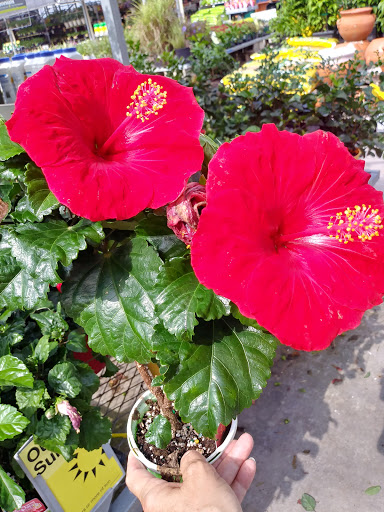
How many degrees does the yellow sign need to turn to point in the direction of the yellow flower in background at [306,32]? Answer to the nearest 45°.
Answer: approximately 135° to its left

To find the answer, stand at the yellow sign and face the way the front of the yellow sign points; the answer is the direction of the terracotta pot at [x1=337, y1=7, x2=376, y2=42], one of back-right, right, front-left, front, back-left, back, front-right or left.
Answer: back-left

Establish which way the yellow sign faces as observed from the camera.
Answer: facing the viewer

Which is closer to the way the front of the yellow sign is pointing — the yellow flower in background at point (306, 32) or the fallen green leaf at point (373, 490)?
the fallen green leaf

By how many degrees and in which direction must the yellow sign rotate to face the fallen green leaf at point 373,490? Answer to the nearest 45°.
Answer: approximately 90° to its left

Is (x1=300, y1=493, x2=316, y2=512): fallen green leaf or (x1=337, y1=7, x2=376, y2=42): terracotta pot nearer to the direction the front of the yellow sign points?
the fallen green leaf

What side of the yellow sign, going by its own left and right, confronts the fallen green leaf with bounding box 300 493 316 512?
left
